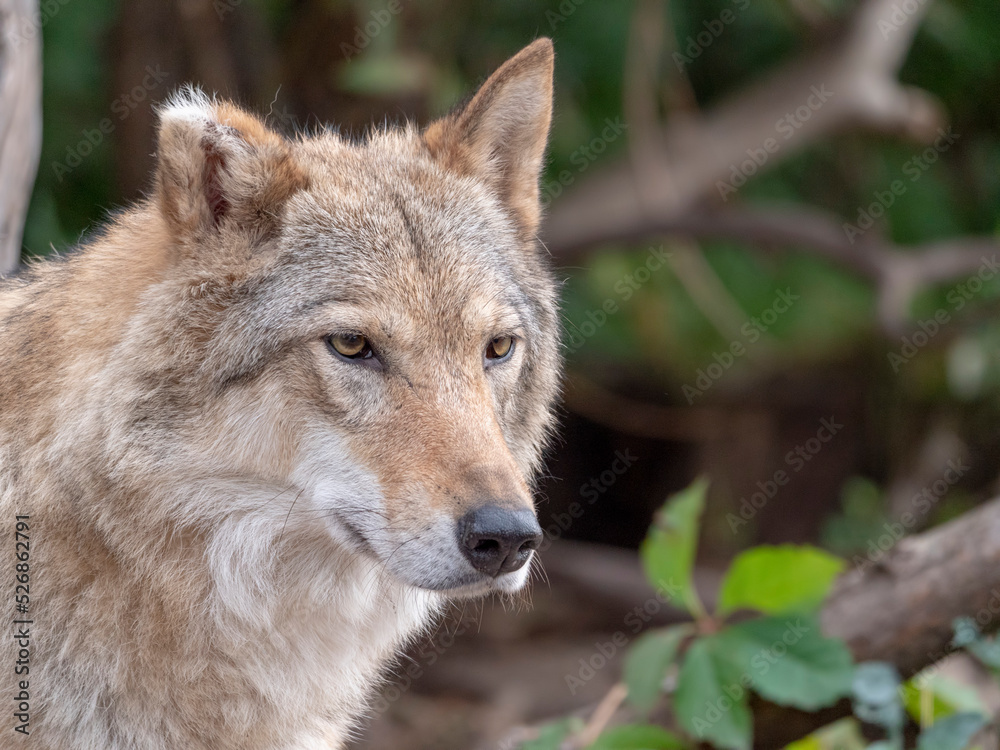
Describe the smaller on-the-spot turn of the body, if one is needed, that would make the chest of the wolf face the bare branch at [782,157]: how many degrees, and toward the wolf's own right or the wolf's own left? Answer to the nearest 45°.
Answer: approximately 90° to the wolf's own left

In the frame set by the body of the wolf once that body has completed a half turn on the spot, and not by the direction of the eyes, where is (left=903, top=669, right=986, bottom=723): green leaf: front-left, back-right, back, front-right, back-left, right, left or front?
back-right

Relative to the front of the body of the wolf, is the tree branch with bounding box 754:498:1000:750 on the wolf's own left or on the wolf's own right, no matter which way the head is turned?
on the wolf's own left

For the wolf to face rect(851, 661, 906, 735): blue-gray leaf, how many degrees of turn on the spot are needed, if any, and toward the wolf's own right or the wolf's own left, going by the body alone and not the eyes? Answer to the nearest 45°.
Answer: approximately 45° to the wolf's own left

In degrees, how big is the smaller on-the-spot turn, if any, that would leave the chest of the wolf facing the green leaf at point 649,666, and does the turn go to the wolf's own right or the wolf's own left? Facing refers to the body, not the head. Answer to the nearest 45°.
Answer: approximately 45° to the wolf's own left

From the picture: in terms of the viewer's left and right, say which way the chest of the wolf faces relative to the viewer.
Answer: facing the viewer and to the right of the viewer

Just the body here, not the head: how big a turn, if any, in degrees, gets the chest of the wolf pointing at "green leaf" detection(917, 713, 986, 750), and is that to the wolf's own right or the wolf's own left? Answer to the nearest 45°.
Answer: approximately 45° to the wolf's own left

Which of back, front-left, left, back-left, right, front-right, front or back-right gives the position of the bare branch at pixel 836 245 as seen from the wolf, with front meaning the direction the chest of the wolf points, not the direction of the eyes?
left
